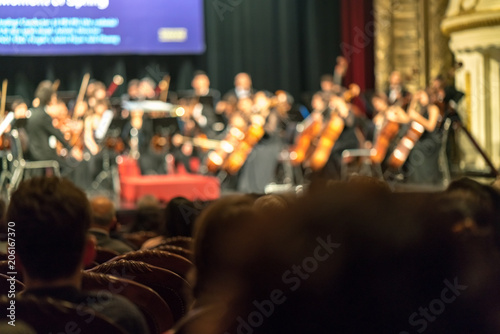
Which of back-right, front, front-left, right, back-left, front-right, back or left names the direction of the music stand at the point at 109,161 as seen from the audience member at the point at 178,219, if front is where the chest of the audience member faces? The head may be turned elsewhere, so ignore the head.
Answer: front

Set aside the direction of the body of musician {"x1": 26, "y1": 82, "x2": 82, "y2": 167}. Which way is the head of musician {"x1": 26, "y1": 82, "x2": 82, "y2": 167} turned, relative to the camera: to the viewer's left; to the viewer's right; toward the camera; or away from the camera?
to the viewer's right

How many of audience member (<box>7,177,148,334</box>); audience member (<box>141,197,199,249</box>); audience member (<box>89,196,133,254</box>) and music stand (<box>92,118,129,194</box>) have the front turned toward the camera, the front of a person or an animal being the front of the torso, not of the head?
0

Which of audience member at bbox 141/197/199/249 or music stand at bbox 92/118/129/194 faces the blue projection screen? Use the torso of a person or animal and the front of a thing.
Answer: the audience member

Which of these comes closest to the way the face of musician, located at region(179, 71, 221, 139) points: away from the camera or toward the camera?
toward the camera

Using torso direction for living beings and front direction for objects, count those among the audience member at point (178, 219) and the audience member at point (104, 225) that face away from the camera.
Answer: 2

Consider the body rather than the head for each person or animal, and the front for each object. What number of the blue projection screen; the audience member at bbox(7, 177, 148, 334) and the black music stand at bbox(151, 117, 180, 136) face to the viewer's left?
0

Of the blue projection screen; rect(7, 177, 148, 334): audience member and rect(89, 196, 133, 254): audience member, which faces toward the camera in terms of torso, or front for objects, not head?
the blue projection screen

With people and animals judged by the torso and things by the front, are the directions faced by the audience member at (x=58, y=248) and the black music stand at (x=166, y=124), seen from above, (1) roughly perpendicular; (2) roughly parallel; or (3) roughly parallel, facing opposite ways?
roughly parallel

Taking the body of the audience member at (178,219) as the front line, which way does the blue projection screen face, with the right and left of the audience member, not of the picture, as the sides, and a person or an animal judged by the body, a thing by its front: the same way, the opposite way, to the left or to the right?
the opposite way

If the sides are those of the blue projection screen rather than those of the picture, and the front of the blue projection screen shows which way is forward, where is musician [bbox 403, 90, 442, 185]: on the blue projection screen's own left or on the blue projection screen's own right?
on the blue projection screen's own left

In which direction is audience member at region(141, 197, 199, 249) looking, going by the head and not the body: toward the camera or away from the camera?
away from the camera

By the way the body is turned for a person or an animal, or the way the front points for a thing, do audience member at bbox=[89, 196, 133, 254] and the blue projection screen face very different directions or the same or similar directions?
very different directions

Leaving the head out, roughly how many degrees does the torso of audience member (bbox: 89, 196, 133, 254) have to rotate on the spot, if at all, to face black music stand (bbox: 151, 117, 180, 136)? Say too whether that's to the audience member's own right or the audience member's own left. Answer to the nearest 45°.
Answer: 0° — they already face it

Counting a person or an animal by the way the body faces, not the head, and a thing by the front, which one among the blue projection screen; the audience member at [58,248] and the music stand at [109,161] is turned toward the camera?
the blue projection screen
